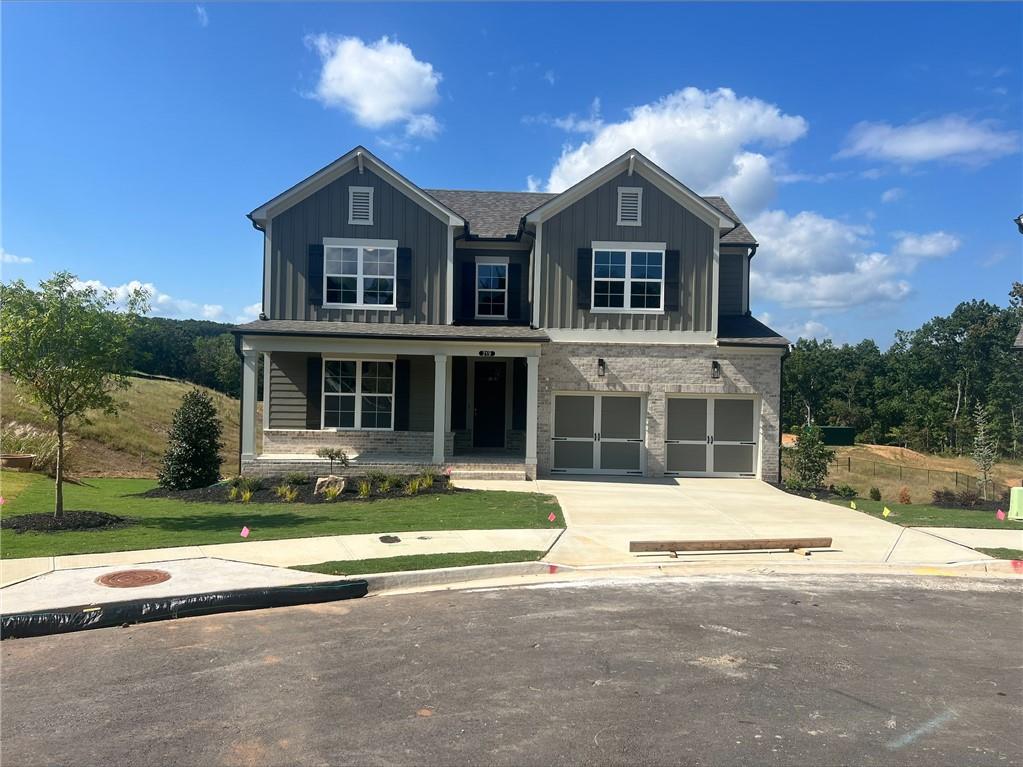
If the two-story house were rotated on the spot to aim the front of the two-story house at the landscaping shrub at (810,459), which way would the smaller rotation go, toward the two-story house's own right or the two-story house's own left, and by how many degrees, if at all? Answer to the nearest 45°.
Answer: approximately 90° to the two-story house's own left

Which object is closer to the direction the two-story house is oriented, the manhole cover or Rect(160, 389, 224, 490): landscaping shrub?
the manhole cover

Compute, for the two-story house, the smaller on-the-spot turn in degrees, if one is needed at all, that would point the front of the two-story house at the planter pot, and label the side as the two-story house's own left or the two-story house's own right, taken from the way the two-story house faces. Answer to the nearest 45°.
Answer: approximately 90° to the two-story house's own right

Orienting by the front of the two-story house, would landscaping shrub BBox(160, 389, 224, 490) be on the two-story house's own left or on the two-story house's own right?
on the two-story house's own right

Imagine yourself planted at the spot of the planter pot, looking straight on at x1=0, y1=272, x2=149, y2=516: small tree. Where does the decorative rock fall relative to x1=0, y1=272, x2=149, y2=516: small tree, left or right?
left

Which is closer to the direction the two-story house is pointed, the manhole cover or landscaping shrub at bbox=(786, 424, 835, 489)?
the manhole cover

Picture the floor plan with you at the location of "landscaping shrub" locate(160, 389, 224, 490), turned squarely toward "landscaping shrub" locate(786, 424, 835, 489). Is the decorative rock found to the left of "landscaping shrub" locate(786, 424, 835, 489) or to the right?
right

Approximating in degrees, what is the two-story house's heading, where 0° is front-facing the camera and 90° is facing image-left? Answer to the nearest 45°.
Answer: approximately 0°

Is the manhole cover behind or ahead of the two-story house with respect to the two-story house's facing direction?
ahead
